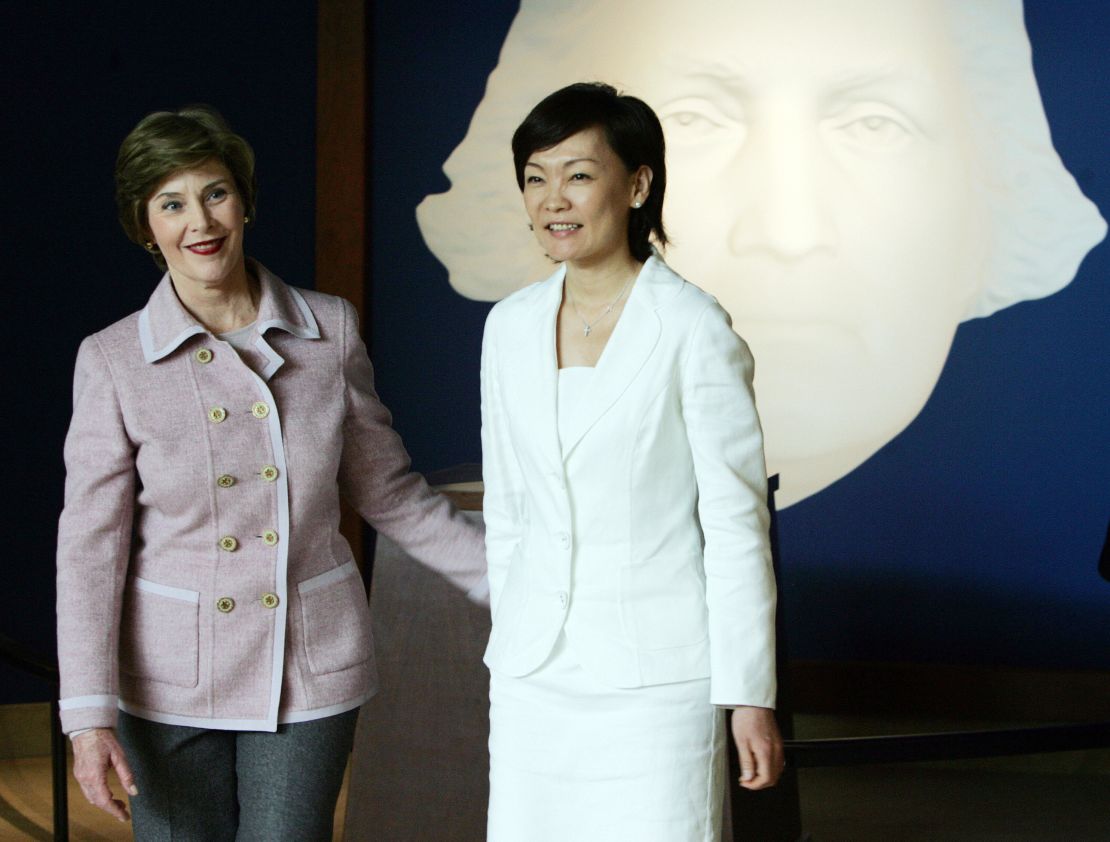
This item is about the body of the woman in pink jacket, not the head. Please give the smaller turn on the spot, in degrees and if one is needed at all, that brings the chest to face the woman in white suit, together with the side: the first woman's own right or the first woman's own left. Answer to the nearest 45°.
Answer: approximately 90° to the first woman's own left

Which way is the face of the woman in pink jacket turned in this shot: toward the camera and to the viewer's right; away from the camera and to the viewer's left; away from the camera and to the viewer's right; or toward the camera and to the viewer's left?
toward the camera and to the viewer's right

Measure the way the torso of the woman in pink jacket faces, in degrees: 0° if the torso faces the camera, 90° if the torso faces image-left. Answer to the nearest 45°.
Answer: approximately 0°

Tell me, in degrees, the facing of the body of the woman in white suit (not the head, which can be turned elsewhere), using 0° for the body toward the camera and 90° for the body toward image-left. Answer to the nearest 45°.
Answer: approximately 45°

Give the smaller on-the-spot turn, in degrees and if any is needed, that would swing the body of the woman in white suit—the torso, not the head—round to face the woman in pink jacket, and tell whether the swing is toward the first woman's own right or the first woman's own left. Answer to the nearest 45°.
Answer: approximately 45° to the first woman's own right
